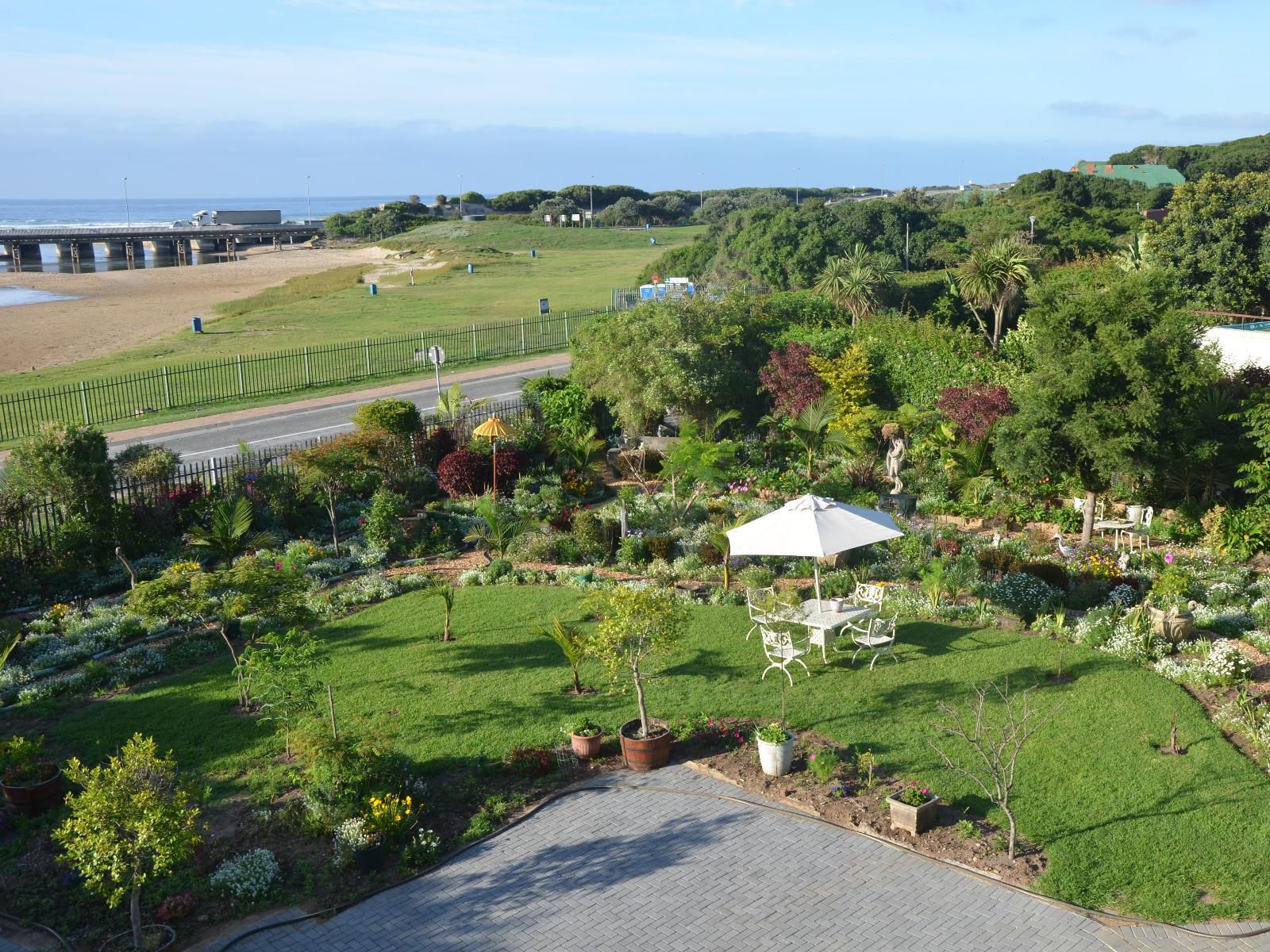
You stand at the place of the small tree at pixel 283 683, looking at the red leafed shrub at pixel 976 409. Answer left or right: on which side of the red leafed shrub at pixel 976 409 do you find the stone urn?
right

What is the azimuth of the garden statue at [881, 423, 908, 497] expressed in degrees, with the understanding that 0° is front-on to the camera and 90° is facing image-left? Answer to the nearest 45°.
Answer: approximately 0°

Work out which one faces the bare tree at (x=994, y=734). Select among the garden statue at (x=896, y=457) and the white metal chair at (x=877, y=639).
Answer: the garden statue

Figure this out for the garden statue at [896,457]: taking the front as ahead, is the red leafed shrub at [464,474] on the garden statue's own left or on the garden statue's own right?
on the garden statue's own right

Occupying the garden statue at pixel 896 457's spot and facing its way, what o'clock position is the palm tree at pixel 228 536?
The palm tree is roughly at 2 o'clock from the garden statue.

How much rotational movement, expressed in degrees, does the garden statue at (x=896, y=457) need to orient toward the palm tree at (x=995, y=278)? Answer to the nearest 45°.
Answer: approximately 180°

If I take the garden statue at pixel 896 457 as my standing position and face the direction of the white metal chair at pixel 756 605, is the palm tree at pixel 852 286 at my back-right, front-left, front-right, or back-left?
back-right

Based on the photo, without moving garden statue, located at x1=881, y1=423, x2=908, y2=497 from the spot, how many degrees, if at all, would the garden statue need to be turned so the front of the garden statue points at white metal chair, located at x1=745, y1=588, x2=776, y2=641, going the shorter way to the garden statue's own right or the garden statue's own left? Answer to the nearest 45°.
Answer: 0° — it already faces it

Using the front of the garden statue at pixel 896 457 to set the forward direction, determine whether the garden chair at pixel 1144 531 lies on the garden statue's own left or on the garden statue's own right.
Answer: on the garden statue's own left

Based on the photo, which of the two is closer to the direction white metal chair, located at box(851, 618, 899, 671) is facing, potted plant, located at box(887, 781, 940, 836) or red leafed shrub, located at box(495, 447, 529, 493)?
the red leafed shrub

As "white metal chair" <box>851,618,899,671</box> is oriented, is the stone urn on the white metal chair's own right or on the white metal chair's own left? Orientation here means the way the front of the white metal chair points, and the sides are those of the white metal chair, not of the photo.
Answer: on the white metal chair's own right
